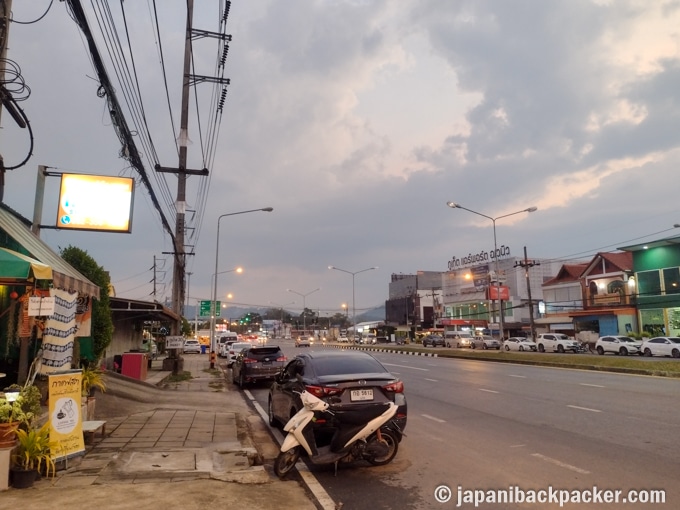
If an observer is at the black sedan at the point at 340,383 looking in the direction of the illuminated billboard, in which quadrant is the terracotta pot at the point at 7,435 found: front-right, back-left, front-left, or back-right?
front-left

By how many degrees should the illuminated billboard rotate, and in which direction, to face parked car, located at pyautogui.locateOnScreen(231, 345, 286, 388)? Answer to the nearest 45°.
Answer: approximately 135° to its left

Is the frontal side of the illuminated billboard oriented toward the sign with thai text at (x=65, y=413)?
yes

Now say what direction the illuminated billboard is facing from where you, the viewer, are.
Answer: facing the viewer

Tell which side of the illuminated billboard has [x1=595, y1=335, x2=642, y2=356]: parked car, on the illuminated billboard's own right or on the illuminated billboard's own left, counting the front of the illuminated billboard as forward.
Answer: on the illuminated billboard's own left

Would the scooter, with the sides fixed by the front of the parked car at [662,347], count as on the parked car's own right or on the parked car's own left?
on the parked car's own right

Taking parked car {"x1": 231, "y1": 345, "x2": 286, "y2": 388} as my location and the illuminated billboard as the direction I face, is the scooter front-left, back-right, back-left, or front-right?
front-left

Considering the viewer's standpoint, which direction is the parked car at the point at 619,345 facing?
facing the viewer and to the right of the viewer

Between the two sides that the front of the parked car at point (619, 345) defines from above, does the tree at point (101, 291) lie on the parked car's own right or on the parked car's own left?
on the parked car's own right

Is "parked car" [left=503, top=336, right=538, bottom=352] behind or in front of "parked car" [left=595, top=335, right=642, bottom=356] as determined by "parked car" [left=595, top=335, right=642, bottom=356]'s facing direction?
behind

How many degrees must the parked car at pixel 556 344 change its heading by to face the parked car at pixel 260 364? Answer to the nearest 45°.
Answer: approximately 45° to its right

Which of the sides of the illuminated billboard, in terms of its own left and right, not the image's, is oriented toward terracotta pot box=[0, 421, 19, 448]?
front

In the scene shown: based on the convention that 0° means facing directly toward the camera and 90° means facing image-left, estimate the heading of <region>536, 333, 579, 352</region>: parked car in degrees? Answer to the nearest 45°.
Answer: approximately 315°

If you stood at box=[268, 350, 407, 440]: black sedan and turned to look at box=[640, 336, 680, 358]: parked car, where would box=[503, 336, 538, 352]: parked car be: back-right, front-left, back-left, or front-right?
front-left

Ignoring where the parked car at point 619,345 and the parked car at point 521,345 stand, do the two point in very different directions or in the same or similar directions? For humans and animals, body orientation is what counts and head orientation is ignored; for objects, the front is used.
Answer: same or similar directions
